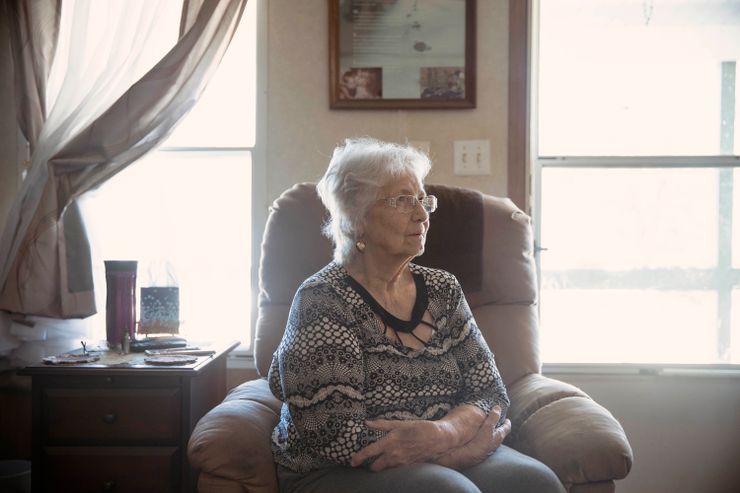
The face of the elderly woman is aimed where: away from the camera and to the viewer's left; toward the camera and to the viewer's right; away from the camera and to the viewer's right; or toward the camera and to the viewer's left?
toward the camera and to the viewer's right

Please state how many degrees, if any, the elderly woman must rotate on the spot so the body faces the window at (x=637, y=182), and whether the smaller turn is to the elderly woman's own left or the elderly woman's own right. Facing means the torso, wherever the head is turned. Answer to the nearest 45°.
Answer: approximately 90° to the elderly woman's own left

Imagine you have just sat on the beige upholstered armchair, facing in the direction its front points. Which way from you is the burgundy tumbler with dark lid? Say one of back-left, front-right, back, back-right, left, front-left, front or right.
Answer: right

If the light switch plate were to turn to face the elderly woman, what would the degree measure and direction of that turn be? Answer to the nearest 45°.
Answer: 0° — it already faces them

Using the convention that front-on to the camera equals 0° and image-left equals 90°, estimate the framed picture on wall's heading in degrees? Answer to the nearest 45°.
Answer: approximately 0°
